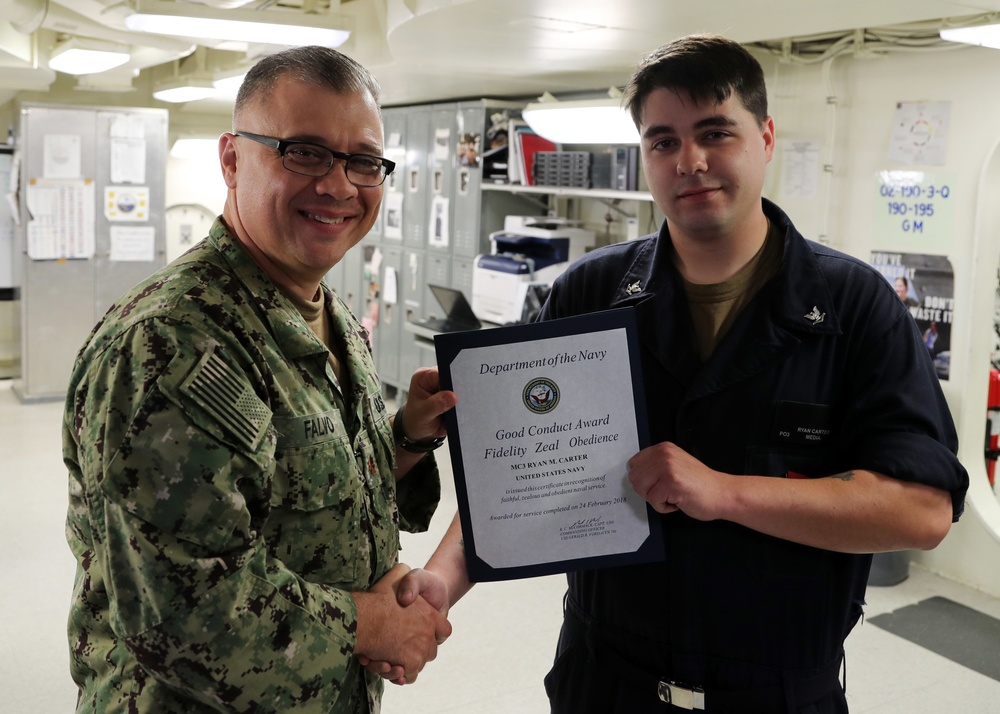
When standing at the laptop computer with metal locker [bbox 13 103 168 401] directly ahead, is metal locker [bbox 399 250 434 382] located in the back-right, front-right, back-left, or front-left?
front-right

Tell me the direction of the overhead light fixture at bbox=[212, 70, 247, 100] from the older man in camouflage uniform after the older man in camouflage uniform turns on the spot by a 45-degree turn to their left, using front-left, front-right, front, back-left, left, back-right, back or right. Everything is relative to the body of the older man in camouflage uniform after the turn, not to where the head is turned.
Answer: left

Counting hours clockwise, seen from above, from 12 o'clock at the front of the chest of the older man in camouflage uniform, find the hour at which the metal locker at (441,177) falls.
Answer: The metal locker is roughly at 8 o'clock from the older man in camouflage uniform.

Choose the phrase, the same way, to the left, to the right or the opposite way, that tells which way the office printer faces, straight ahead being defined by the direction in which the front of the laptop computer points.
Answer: the same way

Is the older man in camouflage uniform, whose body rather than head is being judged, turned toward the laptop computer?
no

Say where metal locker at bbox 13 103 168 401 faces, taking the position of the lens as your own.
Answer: facing the viewer

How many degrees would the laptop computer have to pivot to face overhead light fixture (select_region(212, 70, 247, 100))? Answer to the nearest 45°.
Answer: approximately 90° to its right

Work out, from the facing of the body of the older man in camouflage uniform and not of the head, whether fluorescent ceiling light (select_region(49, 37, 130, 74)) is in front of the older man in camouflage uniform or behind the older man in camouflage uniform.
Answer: behind

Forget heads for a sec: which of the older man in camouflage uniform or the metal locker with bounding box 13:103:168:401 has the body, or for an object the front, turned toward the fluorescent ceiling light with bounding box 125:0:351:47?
the metal locker

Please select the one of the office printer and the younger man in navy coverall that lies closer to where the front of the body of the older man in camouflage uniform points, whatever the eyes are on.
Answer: the younger man in navy coverall

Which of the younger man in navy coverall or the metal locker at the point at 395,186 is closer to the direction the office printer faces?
the younger man in navy coverall

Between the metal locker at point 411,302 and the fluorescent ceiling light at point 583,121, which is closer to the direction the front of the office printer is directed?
the fluorescent ceiling light

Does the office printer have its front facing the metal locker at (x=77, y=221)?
no

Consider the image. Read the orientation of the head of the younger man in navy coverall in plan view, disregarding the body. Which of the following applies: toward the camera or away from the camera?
toward the camera

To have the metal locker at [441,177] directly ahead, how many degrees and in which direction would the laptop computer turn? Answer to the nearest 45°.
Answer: approximately 135° to its right

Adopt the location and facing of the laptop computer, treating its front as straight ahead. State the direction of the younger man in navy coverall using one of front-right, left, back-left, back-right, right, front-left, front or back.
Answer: front-left
